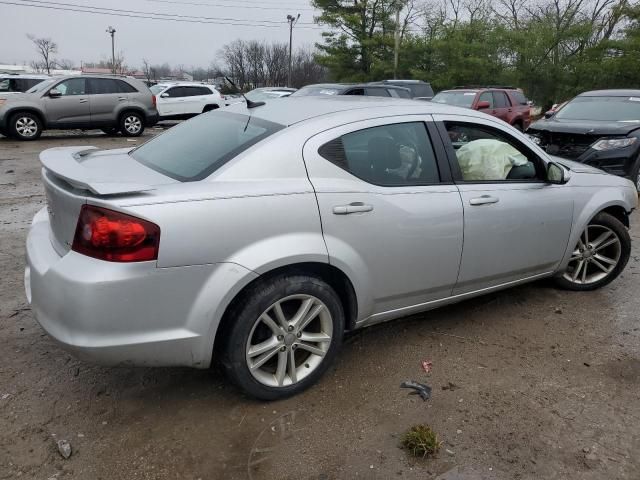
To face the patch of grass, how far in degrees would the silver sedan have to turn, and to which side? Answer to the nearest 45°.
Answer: approximately 90° to its right

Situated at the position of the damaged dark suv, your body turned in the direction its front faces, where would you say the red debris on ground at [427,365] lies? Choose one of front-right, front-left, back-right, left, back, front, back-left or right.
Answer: front-left

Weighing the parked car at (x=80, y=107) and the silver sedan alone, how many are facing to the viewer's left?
1

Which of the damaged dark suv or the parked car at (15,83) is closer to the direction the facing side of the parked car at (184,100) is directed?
the parked car

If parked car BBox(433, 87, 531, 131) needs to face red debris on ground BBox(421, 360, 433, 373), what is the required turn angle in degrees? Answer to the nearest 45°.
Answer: approximately 45° to its left

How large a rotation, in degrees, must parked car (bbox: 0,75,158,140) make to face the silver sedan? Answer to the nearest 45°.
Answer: approximately 90° to its left

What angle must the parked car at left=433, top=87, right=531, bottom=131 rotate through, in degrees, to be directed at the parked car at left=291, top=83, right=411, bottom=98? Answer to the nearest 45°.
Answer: approximately 45° to its right

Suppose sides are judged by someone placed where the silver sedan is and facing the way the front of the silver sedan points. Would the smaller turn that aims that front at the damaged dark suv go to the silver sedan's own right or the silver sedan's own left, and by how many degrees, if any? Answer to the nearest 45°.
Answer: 0° — it already faces it

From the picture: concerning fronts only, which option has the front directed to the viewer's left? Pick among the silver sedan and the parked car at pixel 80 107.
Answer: the parked car

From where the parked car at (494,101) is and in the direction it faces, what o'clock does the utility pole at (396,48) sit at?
The utility pole is roughly at 4 o'clock from the parked car.

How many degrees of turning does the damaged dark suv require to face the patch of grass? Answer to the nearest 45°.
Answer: approximately 45° to its left
